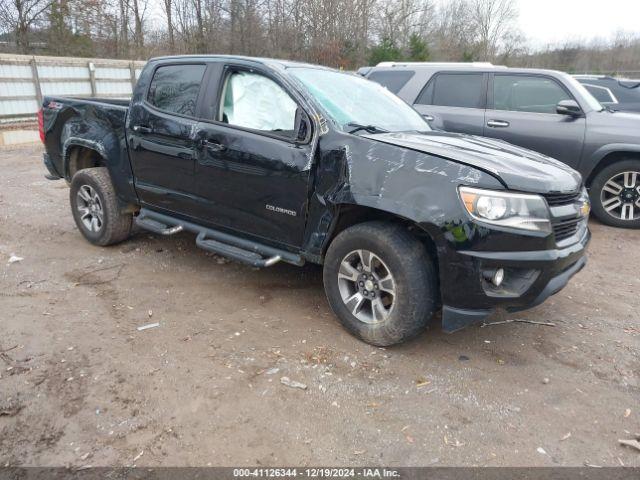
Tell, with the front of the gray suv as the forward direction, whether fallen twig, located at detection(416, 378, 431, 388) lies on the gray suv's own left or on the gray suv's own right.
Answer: on the gray suv's own right

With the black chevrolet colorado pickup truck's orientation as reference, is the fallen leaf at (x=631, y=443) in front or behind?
in front

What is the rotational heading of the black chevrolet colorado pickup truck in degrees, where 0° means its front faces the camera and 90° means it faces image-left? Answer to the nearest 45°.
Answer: approximately 315°

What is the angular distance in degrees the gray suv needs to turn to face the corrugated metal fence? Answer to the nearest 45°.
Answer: approximately 180°

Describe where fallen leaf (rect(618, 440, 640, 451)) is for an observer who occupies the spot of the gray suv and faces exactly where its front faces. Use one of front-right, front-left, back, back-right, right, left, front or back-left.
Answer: right

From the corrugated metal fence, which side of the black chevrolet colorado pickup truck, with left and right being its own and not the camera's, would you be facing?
back

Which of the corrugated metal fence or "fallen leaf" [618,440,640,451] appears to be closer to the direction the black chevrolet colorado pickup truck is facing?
the fallen leaf

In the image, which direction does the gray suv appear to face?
to the viewer's right

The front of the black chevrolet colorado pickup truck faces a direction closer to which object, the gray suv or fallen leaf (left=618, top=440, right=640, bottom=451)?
the fallen leaf

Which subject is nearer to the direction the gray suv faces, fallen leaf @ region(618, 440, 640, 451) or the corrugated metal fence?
the fallen leaf

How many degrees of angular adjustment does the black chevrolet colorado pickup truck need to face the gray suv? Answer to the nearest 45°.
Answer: approximately 90° to its left
